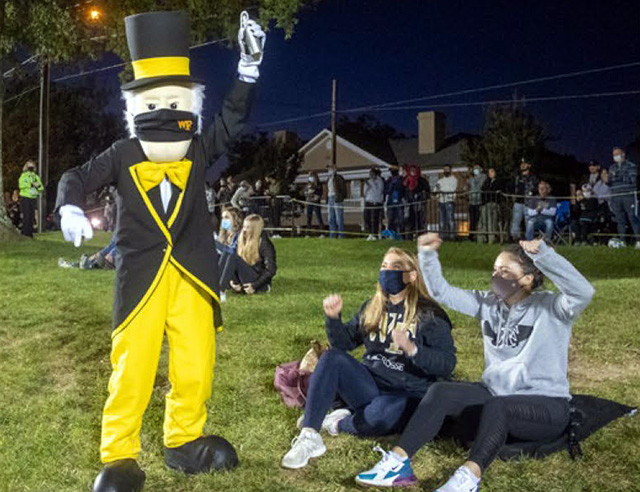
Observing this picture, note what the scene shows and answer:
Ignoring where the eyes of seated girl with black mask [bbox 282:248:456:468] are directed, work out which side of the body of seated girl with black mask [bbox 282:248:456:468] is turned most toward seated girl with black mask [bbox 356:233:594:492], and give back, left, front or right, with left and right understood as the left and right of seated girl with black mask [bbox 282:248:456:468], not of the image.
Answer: left

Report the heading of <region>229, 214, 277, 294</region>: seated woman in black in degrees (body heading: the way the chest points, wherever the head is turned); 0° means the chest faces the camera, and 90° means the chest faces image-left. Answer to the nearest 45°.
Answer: approximately 45°

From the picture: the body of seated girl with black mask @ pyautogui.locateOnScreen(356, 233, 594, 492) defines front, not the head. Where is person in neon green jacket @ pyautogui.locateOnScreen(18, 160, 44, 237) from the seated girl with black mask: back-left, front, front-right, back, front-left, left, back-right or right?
right

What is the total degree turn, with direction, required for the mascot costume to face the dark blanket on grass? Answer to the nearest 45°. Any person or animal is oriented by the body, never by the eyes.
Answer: approximately 90° to its left

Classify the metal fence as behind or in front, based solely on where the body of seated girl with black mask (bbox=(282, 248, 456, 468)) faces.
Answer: behind

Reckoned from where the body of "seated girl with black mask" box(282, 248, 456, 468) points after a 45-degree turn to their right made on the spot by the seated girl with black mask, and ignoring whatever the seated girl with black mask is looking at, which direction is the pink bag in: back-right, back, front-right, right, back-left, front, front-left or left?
front-right

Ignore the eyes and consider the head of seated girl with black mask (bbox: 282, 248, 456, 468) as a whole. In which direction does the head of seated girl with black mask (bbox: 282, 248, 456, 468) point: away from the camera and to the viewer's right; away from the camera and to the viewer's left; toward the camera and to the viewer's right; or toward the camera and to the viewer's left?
toward the camera and to the viewer's left

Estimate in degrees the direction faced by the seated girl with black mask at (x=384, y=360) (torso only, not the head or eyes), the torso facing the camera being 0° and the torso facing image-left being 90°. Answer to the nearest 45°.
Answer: approximately 45°

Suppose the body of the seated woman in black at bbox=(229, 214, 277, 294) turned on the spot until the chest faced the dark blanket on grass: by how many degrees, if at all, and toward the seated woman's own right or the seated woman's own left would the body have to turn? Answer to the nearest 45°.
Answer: approximately 45° to the seated woman's own left

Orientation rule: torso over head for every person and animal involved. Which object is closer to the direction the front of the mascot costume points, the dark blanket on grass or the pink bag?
the dark blanket on grass

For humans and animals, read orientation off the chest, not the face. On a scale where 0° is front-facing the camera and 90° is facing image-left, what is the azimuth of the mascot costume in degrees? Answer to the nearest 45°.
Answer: approximately 0°

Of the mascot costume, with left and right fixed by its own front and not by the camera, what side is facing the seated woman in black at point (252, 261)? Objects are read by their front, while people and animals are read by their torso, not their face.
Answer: back

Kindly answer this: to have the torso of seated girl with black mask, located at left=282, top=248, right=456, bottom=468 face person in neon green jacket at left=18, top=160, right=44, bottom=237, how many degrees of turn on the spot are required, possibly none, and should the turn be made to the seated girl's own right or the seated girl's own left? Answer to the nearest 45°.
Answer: approximately 90° to the seated girl's own right

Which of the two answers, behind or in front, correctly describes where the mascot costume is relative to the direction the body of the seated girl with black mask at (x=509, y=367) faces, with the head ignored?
in front

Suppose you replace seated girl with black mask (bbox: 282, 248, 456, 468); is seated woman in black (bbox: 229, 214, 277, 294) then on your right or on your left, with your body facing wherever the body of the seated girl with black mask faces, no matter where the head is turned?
on your right
